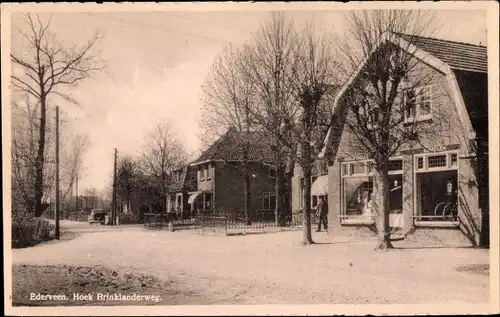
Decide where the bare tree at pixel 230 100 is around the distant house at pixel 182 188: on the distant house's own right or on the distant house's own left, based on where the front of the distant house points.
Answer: on the distant house's own left

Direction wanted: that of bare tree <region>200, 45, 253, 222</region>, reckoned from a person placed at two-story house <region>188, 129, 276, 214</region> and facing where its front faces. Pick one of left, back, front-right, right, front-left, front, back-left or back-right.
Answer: front-left

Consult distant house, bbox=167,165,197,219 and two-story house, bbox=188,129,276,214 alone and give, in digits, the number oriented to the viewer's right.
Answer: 0

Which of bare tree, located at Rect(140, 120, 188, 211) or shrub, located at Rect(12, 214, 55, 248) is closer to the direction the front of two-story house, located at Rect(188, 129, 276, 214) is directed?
the shrub

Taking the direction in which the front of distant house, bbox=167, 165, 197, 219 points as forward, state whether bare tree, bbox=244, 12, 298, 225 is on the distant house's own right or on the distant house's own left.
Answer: on the distant house's own left

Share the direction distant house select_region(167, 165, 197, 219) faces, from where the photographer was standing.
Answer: facing the viewer and to the left of the viewer
